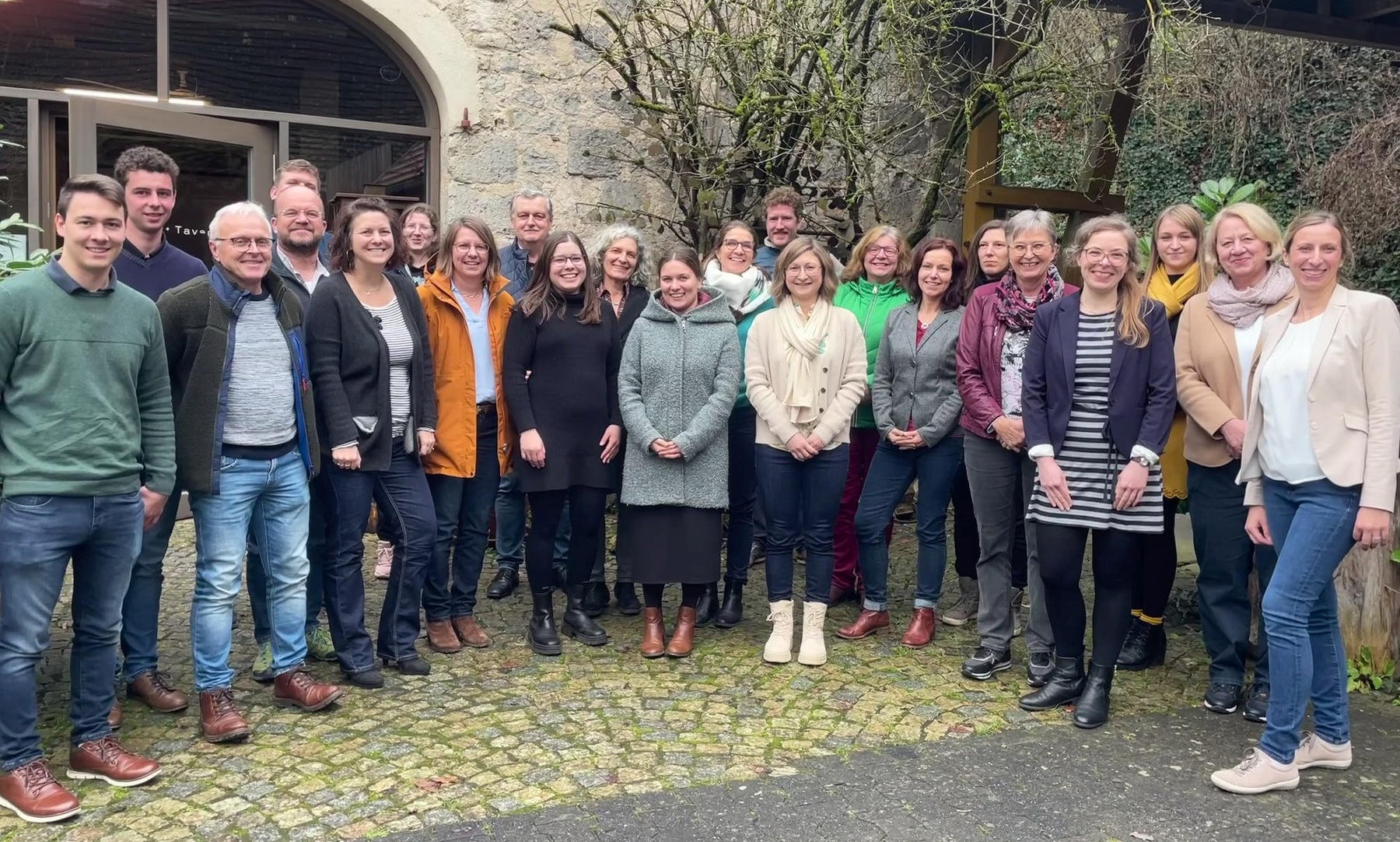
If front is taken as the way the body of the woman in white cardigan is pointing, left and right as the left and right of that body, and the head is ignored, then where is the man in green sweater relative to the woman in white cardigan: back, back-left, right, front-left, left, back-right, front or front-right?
front-right

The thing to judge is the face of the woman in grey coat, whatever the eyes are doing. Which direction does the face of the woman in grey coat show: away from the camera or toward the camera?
toward the camera

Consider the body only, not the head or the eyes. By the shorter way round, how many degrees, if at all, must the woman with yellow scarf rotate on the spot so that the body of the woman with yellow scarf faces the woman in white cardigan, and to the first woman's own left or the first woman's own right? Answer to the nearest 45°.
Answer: approximately 45° to the first woman's own right

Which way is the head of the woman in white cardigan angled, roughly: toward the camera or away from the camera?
toward the camera

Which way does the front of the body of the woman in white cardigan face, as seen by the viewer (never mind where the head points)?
toward the camera

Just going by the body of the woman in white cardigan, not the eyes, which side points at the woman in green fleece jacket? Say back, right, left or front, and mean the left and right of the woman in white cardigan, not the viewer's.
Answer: back

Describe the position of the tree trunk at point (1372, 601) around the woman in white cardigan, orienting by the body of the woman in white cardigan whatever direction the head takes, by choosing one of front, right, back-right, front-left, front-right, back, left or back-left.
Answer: left

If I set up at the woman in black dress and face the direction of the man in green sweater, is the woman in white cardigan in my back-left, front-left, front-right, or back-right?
back-left

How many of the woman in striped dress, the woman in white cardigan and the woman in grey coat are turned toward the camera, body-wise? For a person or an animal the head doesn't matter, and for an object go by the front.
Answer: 3

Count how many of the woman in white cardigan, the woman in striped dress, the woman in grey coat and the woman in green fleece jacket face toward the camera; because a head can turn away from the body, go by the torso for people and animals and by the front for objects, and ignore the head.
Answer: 4

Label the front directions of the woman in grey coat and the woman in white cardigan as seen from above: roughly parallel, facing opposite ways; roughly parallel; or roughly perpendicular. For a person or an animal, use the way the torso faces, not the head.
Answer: roughly parallel

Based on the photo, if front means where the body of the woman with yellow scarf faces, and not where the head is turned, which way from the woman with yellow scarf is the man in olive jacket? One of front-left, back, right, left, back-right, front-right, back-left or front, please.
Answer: front

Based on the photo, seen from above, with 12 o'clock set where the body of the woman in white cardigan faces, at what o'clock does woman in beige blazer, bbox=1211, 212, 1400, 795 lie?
The woman in beige blazer is roughly at 10 o'clock from the woman in white cardigan.

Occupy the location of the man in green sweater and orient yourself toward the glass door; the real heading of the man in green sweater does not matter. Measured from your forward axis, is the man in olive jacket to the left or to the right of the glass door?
right

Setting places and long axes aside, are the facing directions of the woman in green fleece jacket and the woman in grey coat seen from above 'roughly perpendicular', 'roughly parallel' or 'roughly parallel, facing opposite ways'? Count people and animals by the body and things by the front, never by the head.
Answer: roughly parallel

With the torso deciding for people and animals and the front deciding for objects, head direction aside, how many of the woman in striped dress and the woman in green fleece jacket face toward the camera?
2

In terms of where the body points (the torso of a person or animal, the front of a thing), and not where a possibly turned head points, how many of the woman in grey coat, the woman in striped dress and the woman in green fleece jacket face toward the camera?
3
